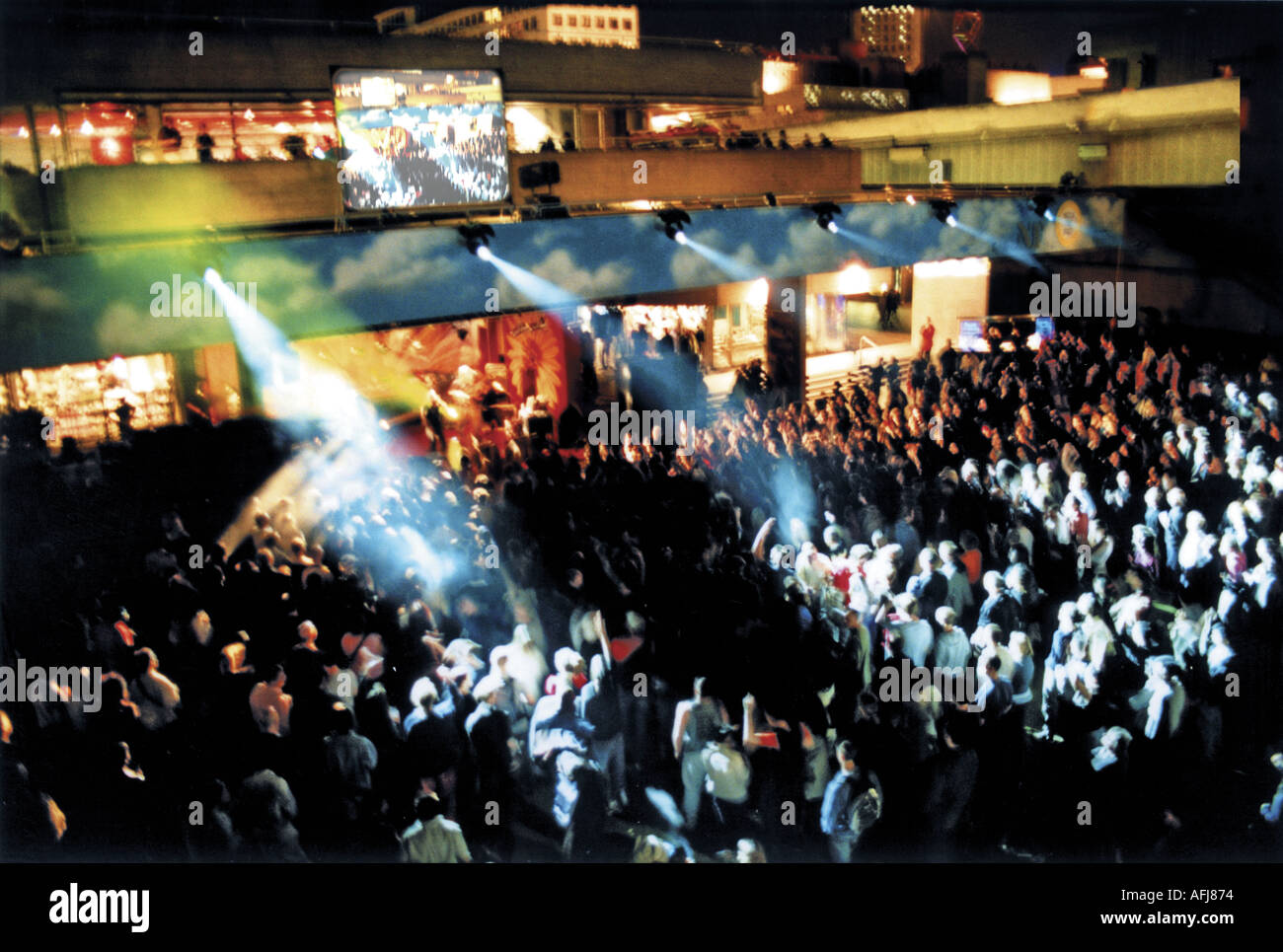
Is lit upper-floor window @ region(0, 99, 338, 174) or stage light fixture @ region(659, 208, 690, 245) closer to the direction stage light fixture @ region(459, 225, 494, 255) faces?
the stage light fixture

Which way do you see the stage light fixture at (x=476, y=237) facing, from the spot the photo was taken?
facing the viewer and to the right of the viewer

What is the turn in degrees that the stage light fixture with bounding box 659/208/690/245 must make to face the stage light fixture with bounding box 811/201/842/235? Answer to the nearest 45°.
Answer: approximately 90° to its left

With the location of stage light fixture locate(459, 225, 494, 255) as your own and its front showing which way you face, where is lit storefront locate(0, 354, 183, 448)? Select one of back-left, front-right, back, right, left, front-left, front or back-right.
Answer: back

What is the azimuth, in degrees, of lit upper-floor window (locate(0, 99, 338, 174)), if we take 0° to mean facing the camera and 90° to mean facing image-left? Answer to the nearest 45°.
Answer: approximately 0°

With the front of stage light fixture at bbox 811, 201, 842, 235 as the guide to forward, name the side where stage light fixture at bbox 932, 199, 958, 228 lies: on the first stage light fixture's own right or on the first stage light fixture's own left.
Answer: on the first stage light fixture's own left

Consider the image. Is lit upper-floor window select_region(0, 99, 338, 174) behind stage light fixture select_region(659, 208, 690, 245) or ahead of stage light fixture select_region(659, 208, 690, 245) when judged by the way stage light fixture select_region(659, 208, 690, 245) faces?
behind

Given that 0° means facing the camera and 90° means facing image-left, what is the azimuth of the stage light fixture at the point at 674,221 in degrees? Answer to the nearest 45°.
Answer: approximately 315°

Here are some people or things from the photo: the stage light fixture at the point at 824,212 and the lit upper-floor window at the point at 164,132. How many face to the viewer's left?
0
